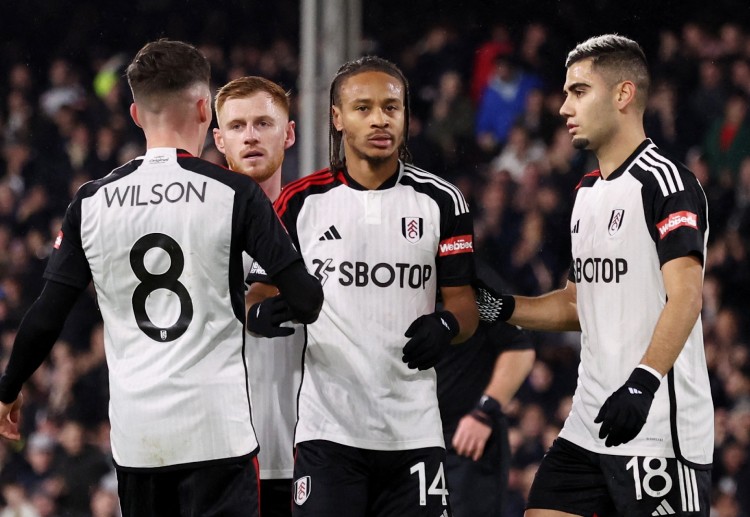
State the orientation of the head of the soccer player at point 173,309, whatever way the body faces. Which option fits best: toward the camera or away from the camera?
away from the camera

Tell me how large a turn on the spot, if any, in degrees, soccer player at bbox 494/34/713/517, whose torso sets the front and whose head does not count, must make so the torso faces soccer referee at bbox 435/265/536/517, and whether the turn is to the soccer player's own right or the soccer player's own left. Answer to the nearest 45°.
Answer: approximately 90° to the soccer player's own right

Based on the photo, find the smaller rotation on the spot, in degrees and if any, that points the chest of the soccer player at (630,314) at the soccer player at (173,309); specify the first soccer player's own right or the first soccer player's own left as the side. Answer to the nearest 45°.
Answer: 0° — they already face them

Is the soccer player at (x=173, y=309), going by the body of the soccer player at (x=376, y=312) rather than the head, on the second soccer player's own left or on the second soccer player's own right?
on the second soccer player's own right

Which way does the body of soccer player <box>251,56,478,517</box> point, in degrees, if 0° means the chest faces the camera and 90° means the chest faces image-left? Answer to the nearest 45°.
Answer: approximately 0°

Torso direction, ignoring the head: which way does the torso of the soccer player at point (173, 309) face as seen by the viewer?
away from the camera

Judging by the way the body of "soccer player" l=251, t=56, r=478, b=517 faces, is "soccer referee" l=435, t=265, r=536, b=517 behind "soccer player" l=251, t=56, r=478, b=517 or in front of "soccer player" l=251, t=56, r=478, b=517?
behind

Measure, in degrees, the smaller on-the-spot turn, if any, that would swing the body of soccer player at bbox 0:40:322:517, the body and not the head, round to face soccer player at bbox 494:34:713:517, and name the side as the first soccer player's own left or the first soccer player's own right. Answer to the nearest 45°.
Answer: approximately 90° to the first soccer player's own right

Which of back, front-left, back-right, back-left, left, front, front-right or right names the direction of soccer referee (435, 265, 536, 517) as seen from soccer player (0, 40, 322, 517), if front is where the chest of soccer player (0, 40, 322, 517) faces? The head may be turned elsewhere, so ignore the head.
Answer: front-right

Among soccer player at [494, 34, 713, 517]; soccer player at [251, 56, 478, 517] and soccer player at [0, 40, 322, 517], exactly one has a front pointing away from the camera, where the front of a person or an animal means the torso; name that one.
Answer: soccer player at [0, 40, 322, 517]

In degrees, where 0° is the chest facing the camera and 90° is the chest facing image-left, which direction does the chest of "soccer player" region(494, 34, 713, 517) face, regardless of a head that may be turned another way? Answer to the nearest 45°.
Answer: approximately 45°

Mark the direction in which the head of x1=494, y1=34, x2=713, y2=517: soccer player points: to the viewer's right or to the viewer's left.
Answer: to the viewer's left
